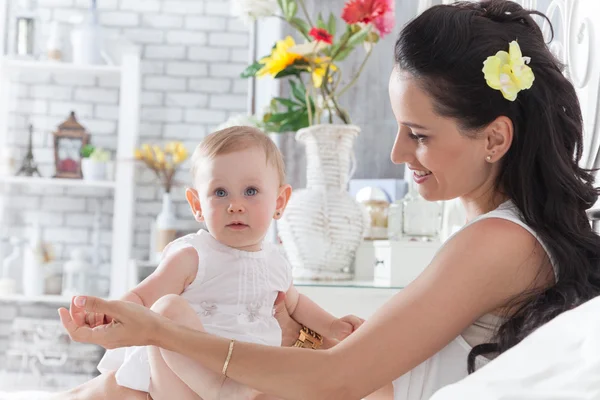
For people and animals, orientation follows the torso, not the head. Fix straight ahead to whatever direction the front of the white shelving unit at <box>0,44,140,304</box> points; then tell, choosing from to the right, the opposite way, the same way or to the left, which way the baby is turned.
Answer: the same way

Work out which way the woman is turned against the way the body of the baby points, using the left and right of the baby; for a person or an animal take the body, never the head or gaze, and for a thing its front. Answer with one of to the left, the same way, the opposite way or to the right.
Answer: to the right

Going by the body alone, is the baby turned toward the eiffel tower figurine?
no

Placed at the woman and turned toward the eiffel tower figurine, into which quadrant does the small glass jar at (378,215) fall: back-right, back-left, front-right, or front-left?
front-right

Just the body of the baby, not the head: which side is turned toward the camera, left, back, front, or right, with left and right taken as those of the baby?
front

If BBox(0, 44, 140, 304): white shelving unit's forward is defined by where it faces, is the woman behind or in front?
in front

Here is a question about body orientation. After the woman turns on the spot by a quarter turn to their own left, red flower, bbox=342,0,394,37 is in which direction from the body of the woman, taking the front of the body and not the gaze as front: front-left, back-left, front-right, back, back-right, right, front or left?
back

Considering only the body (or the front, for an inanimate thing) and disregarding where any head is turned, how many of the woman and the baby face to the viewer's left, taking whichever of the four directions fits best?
1

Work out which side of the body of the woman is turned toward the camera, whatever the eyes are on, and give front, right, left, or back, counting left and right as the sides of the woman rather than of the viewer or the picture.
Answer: left

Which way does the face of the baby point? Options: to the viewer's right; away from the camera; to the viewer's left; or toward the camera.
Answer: toward the camera

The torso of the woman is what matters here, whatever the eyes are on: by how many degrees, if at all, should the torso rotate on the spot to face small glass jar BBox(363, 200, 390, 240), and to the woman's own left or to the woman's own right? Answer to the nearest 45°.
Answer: approximately 90° to the woman's own right

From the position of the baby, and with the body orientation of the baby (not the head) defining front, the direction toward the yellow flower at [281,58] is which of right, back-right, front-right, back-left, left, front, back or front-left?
back

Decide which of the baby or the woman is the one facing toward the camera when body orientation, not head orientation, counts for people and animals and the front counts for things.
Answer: the baby
